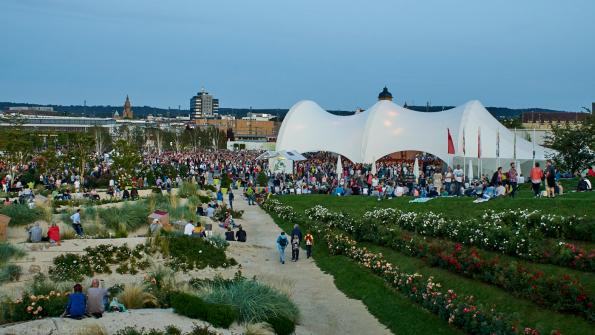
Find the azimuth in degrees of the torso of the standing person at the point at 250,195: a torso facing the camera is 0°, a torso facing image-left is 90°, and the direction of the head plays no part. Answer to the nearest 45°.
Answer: approximately 180°

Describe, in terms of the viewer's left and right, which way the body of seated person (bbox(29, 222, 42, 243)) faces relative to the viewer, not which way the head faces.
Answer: facing away from the viewer

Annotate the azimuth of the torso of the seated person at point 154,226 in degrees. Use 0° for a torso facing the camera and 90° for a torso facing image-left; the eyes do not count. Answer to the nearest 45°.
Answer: approximately 180°

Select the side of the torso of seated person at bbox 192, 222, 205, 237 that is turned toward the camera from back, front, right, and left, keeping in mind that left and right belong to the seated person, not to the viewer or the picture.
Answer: back

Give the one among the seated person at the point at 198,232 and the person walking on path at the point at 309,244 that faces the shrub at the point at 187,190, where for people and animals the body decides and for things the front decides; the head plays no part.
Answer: the seated person
